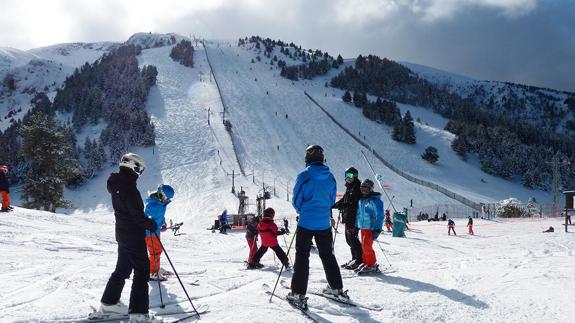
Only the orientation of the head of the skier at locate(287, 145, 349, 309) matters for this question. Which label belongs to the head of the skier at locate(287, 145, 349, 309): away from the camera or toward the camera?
away from the camera

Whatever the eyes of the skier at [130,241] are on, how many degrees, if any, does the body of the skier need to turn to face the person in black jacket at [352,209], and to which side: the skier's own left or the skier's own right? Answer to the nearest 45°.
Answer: approximately 45° to the skier's own left

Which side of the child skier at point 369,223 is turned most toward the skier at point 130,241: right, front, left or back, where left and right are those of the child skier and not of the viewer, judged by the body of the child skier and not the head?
front

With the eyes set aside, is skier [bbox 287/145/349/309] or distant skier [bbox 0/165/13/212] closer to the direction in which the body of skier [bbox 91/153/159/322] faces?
the skier

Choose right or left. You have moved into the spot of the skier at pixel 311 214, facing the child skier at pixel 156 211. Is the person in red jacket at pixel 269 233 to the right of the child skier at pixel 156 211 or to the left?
right

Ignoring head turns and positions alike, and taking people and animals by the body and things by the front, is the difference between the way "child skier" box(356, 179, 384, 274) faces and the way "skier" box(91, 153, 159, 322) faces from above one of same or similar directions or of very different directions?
very different directions

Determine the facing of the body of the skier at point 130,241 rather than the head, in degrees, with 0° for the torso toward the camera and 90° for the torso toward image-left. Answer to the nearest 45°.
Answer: approximately 270°
